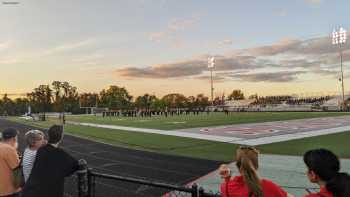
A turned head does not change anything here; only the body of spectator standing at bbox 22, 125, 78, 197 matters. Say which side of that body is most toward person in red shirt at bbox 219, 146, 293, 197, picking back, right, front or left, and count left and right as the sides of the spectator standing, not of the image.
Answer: right

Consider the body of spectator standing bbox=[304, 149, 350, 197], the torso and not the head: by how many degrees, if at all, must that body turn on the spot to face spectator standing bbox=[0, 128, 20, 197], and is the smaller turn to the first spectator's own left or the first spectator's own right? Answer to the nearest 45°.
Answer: approximately 45° to the first spectator's own left

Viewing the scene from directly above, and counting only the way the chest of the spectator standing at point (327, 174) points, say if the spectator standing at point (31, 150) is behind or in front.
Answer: in front

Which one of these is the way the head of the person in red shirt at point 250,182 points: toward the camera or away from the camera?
away from the camera

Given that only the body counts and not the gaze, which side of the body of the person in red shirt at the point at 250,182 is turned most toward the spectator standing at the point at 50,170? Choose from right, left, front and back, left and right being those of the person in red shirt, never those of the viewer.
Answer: left

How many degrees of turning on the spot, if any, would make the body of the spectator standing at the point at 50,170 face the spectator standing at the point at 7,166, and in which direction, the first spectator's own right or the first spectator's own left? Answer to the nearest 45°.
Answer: approximately 90° to the first spectator's own left

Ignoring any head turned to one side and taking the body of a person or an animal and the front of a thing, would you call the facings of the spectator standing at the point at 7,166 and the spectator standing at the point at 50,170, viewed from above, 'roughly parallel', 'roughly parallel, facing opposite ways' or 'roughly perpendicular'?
roughly parallel

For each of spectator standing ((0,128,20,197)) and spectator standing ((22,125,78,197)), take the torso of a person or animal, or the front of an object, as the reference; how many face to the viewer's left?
0

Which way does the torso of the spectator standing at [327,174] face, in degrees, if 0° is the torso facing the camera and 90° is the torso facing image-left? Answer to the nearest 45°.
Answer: approximately 135°

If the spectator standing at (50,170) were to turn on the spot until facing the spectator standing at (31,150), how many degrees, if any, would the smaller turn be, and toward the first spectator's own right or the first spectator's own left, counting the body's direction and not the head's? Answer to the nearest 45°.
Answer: approximately 45° to the first spectator's own left

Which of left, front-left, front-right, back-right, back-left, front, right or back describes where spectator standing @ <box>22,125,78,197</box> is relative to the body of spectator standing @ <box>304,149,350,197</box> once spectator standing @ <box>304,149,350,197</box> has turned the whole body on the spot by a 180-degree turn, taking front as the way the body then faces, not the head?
back-right

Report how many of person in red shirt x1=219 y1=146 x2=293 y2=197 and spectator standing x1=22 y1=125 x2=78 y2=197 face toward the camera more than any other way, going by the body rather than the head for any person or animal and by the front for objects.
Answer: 0

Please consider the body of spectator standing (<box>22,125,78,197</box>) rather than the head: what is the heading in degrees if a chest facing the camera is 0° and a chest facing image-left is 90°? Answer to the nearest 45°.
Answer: approximately 225°

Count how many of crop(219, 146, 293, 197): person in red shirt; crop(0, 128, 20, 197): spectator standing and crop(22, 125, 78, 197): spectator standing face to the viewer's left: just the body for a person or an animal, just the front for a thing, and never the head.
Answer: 0

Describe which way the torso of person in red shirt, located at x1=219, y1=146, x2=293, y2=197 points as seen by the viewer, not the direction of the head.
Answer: away from the camera

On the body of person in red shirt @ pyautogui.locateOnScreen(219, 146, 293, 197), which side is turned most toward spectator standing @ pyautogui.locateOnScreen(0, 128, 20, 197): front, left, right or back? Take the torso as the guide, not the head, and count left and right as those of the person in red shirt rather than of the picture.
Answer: left
